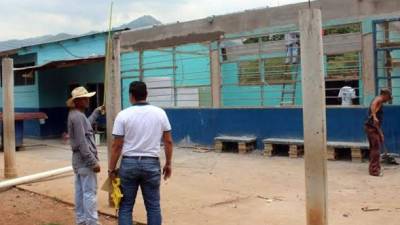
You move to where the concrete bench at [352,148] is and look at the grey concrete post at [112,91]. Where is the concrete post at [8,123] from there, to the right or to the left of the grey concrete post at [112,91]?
right

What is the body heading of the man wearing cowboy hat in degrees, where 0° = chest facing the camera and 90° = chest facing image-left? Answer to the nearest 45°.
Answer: approximately 270°

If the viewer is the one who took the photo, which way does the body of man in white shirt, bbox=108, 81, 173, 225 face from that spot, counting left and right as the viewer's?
facing away from the viewer

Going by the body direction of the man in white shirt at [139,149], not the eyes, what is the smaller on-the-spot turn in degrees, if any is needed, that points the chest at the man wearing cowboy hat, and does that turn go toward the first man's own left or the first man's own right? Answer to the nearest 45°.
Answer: approximately 45° to the first man's own left

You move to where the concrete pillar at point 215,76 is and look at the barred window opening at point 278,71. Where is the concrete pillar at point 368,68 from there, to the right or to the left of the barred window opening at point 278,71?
right

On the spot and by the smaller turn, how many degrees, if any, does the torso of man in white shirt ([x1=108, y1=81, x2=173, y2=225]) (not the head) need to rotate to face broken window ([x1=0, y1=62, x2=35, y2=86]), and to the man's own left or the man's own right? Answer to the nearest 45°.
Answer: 0° — they already face it

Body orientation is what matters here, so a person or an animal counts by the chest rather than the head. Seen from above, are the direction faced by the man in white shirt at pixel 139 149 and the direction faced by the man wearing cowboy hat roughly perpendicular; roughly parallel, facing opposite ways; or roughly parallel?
roughly perpendicular

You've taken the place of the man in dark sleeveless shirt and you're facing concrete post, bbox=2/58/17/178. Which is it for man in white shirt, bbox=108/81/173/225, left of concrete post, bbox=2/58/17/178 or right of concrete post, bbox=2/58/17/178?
left

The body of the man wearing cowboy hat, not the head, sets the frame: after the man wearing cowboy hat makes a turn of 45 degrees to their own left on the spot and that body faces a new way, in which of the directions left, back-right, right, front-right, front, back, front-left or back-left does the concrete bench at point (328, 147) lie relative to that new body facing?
front

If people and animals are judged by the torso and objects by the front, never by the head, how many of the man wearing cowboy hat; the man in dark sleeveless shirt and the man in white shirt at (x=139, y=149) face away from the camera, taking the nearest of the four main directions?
1
